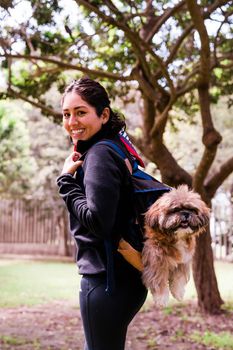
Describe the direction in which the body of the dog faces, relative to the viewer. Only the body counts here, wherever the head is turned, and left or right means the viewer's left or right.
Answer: facing the viewer and to the right of the viewer

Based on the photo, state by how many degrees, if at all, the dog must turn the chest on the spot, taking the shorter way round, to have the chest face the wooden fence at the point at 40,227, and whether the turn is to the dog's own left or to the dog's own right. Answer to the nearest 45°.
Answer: approximately 135° to the dog's own left

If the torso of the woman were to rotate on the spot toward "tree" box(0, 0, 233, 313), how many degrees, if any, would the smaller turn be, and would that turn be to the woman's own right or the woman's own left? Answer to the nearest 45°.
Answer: approximately 90° to the woman's own right

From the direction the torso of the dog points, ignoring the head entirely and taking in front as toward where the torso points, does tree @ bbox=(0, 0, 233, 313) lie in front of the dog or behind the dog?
behind

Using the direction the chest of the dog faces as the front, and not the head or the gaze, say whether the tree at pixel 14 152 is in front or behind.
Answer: behind

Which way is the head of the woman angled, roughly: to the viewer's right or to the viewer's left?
to the viewer's left

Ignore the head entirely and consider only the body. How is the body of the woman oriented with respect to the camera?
to the viewer's left
